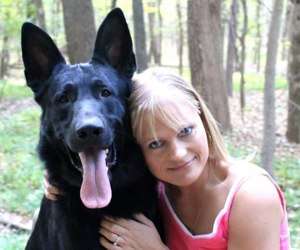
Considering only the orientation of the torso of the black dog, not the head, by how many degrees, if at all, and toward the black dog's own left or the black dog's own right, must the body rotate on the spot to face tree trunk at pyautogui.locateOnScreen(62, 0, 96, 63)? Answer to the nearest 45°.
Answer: approximately 180°

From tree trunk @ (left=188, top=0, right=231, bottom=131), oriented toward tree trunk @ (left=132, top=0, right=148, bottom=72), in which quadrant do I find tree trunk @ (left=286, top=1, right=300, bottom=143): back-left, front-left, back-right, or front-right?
back-right

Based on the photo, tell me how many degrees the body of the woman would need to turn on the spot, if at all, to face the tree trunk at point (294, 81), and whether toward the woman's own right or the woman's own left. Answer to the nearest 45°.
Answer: approximately 135° to the woman's own right

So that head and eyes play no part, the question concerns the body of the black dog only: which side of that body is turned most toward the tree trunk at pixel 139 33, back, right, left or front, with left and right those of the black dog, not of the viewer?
back

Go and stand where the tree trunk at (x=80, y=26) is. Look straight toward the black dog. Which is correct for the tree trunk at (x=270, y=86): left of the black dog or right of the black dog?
left

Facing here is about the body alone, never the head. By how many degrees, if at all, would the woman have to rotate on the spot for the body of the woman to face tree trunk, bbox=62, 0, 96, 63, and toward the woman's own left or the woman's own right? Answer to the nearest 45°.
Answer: approximately 135° to the woman's own right

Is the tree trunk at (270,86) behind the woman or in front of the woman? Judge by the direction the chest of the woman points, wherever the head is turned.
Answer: behind

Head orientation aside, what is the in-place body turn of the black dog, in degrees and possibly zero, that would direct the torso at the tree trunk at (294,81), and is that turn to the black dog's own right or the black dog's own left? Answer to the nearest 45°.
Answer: approximately 135° to the black dog's own left

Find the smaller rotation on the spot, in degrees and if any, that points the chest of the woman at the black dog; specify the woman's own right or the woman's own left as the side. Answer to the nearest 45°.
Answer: approximately 45° to the woman's own right

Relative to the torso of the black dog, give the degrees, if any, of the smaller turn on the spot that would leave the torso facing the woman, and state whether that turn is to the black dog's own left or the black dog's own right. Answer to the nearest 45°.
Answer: approximately 45° to the black dog's own left
